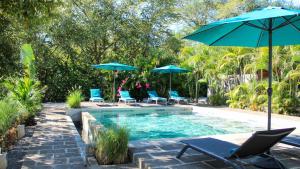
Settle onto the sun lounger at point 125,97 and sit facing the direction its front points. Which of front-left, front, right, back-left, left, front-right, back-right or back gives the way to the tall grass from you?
front-right

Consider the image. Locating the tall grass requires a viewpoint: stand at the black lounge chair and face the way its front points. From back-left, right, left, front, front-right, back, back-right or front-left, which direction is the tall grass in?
front-left

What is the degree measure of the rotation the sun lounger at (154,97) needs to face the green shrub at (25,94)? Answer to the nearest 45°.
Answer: approximately 90° to its right

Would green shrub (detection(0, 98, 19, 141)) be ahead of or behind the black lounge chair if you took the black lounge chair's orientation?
ahead

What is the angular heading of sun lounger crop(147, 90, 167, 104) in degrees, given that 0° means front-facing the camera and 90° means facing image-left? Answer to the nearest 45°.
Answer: approximately 315°

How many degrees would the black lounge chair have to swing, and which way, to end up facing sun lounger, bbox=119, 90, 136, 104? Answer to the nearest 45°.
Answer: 0° — it already faces it

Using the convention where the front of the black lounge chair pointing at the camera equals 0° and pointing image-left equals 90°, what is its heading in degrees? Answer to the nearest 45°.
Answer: approximately 135°

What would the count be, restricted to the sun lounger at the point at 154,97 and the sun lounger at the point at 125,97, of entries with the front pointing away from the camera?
0

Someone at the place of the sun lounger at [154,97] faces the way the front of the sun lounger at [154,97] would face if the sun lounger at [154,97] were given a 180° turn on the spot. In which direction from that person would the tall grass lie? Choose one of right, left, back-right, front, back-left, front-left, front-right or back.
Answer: back-left

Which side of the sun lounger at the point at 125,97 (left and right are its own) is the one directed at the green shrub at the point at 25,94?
right

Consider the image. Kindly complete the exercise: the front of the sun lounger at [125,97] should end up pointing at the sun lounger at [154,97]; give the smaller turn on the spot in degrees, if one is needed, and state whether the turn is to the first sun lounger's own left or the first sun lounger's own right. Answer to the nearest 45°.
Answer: approximately 45° to the first sun lounger's own left

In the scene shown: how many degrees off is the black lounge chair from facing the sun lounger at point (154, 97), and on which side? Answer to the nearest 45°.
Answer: approximately 45° to its right
